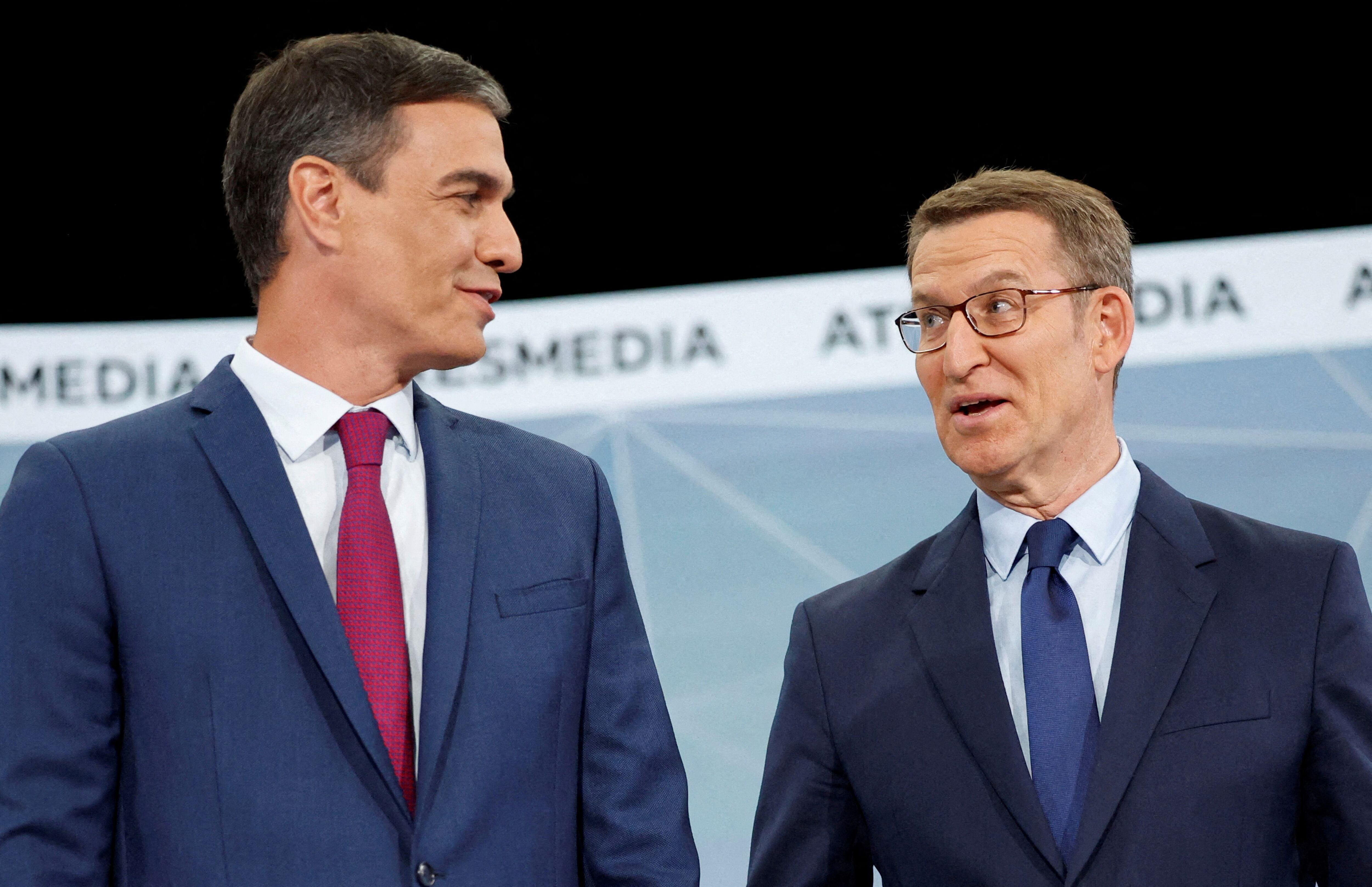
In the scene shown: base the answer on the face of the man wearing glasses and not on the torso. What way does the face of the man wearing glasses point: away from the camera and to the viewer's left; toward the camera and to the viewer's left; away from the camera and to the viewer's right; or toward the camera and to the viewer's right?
toward the camera and to the viewer's left

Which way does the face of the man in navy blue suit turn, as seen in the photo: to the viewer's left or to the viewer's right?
to the viewer's right

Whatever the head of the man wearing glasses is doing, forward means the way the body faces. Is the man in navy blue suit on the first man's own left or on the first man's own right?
on the first man's own right

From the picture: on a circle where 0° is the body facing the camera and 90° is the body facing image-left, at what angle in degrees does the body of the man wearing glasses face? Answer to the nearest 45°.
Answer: approximately 0°
